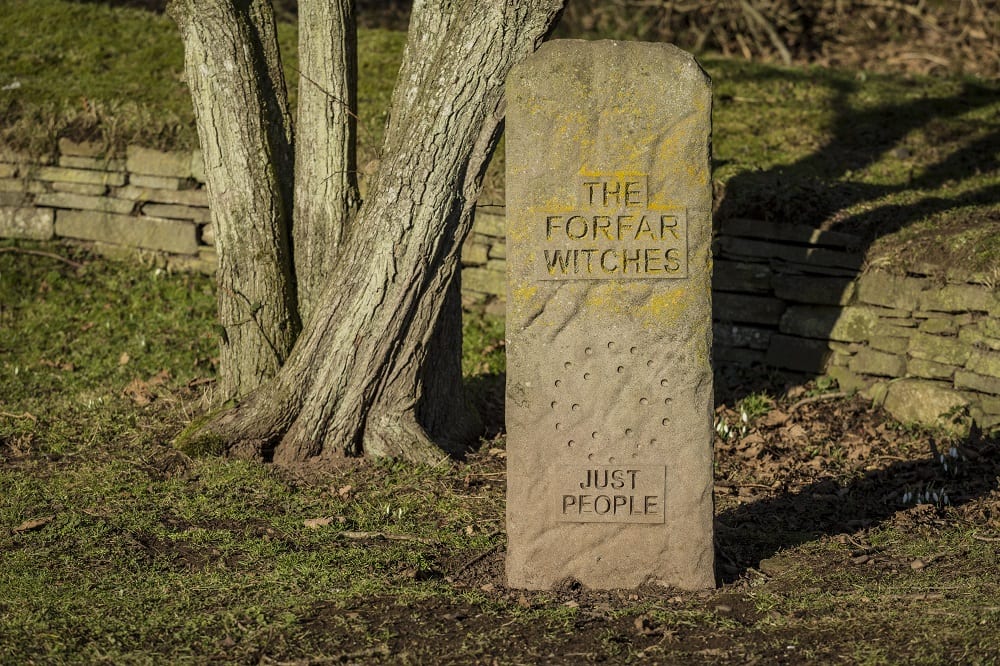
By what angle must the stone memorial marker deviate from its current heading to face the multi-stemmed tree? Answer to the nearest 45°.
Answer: approximately 135° to its right

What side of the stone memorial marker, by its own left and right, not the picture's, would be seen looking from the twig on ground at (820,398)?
back

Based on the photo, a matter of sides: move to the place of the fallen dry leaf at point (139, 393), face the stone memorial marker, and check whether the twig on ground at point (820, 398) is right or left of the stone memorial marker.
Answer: left

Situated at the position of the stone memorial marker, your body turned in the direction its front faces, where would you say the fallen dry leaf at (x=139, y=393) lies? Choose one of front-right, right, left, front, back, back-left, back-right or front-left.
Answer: back-right

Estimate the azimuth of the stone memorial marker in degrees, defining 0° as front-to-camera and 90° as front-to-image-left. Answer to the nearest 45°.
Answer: approximately 0°

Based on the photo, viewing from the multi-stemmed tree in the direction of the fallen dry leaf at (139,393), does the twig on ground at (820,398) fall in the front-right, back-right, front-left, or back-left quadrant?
back-right

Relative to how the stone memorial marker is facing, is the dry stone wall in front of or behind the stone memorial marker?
behind

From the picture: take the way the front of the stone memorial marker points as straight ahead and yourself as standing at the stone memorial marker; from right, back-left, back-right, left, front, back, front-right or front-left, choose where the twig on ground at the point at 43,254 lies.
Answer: back-right
